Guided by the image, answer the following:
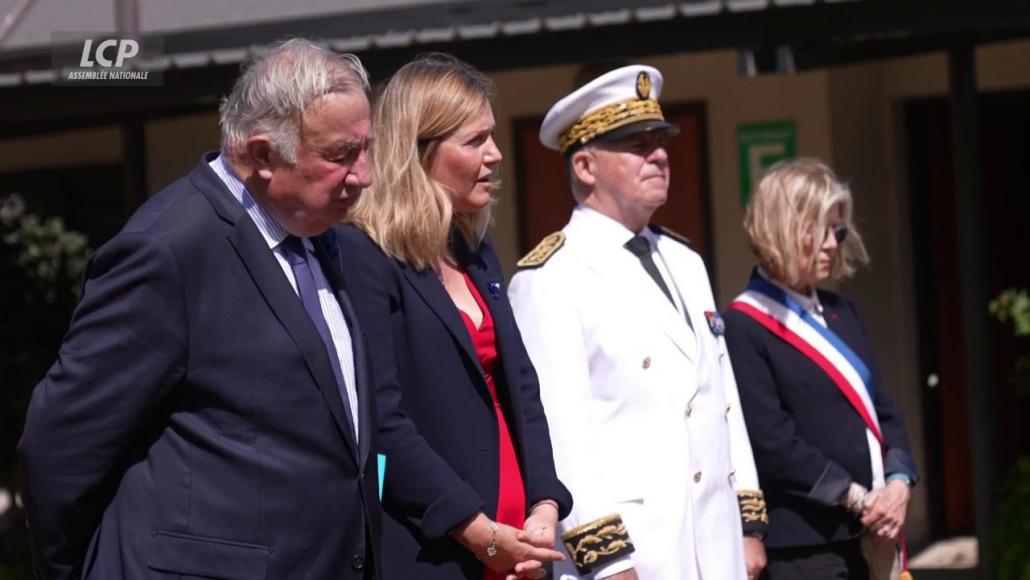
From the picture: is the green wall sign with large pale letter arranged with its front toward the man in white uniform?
yes

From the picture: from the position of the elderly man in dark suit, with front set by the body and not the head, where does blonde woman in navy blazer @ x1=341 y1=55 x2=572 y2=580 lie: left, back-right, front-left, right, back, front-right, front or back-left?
left

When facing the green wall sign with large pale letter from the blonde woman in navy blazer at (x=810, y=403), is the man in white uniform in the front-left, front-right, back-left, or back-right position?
back-left

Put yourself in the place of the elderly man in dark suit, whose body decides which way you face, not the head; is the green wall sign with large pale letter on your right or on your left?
on your left

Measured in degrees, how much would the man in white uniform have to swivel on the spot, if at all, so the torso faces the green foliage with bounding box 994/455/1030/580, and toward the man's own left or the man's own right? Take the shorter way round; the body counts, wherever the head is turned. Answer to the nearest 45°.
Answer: approximately 90° to the man's own left

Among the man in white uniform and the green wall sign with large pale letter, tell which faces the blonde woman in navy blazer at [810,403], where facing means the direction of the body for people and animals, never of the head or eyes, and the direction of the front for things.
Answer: the green wall sign with large pale letter

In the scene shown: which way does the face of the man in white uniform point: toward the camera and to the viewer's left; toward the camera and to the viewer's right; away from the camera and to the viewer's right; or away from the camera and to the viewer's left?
toward the camera and to the viewer's right

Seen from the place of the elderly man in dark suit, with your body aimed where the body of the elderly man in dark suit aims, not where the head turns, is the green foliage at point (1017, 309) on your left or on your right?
on your left

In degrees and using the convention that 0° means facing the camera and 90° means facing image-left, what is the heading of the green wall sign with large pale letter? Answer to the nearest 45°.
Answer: approximately 0°

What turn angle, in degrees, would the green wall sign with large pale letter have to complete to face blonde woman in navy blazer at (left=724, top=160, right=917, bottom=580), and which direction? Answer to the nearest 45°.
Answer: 0° — it already faces them

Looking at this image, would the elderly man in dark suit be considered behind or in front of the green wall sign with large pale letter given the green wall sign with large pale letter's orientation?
in front

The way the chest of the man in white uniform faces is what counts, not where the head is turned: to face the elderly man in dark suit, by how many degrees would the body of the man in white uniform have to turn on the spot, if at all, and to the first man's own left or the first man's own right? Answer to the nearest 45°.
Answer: approximately 90° to the first man's own right

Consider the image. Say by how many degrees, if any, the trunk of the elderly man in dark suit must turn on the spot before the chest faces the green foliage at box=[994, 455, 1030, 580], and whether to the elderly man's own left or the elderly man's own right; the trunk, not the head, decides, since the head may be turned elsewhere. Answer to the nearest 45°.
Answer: approximately 90° to the elderly man's own left

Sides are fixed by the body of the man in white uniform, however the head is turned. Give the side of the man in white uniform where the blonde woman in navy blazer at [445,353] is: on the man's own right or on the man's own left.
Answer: on the man's own right
